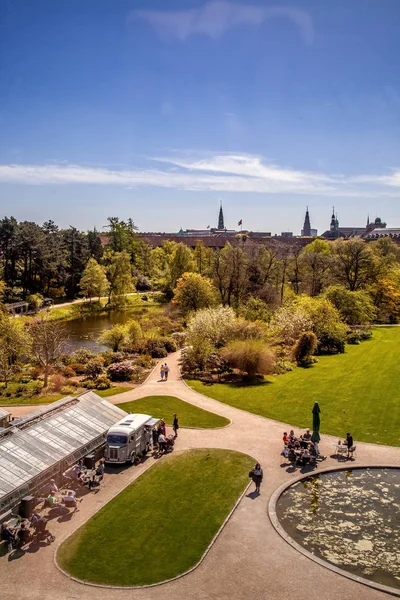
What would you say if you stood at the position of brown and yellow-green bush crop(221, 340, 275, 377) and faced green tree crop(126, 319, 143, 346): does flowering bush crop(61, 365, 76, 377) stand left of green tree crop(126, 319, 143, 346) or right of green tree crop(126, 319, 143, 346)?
left

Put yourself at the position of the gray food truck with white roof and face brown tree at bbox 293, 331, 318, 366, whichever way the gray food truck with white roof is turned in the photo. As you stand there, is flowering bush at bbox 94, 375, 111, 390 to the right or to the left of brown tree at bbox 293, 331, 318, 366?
left

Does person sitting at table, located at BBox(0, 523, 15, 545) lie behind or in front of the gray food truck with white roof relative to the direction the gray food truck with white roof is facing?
in front

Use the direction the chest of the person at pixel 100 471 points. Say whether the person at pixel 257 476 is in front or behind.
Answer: behind

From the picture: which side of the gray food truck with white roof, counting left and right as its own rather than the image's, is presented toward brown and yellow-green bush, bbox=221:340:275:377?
back

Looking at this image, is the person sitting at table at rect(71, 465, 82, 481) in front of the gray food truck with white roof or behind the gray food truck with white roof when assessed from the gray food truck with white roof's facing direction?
in front
